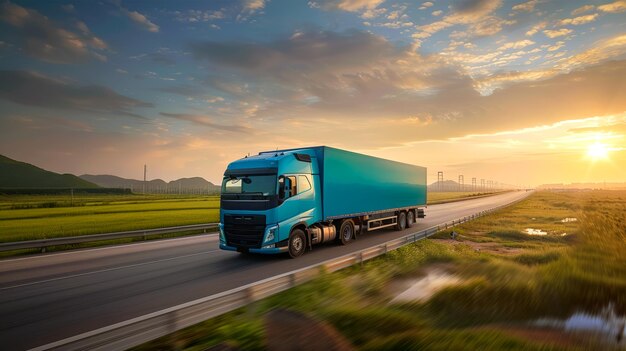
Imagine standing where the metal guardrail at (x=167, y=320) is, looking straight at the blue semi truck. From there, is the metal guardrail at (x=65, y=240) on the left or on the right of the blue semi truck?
left

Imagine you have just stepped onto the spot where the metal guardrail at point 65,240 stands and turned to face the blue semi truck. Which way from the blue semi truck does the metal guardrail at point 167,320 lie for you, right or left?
right

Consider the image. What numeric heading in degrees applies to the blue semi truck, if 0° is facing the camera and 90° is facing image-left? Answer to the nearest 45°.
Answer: approximately 45°

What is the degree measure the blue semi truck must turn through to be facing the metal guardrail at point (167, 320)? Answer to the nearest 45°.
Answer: approximately 45° to its left

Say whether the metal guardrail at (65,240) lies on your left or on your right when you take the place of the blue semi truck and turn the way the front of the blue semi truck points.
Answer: on your right
